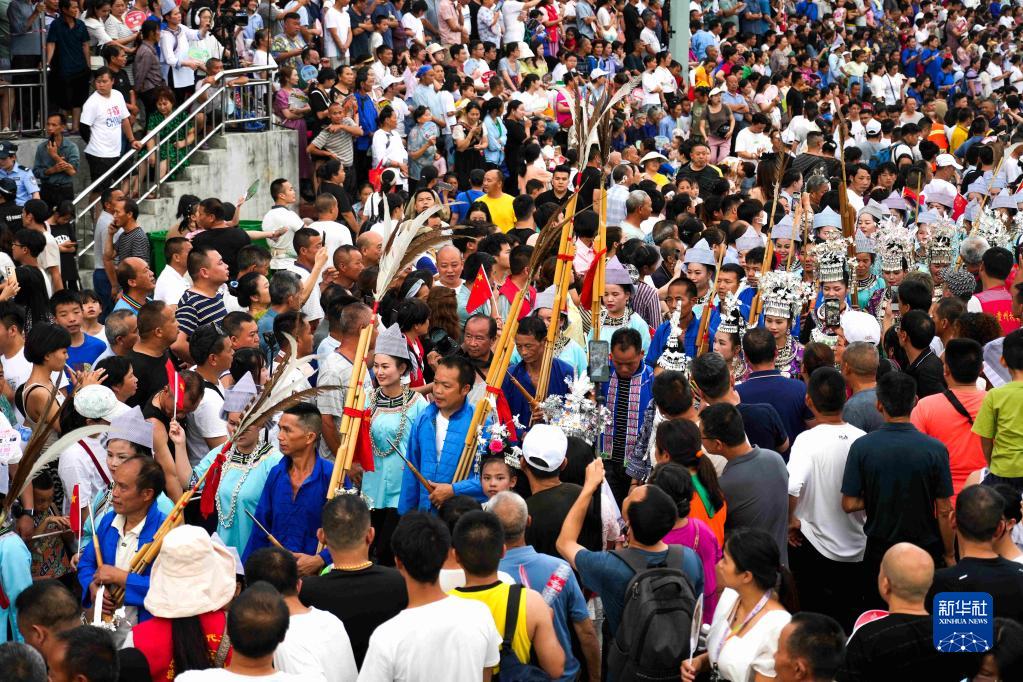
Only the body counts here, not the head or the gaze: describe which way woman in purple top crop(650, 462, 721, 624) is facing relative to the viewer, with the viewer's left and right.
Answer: facing away from the viewer and to the left of the viewer

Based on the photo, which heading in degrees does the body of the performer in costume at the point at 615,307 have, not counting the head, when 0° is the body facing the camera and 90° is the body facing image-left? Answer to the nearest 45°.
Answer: approximately 45°

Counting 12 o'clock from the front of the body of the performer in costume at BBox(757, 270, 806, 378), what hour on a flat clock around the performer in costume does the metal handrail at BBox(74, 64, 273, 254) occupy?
The metal handrail is roughly at 3 o'clock from the performer in costume.

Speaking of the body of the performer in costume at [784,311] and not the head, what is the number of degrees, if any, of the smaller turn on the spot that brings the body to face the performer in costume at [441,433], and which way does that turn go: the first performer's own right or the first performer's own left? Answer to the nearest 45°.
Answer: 0° — they already face them

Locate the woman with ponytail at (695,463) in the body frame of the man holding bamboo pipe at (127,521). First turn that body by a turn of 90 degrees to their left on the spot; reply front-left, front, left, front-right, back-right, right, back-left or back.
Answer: front-left

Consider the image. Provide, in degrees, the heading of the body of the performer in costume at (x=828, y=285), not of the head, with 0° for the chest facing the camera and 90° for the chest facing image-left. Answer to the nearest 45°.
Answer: approximately 45°

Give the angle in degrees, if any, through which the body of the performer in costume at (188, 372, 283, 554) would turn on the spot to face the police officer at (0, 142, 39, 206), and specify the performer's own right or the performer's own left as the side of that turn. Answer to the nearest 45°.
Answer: approximately 135° to the performer's own right
